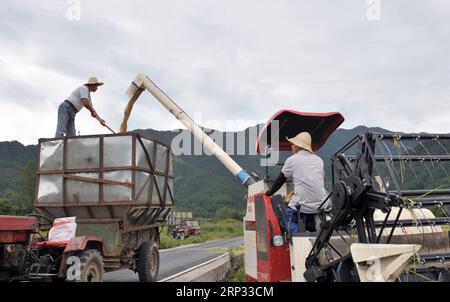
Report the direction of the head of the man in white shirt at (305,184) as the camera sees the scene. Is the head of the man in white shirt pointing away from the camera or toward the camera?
away from the camera

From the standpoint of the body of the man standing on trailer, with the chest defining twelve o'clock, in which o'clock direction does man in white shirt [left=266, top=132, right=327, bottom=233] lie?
The man in white shirt is roughly at 2 o'clock from the man standing on trailer.

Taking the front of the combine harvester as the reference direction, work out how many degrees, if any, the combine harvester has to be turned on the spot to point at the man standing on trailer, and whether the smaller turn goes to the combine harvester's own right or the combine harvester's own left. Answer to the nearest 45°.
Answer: approximately 180°

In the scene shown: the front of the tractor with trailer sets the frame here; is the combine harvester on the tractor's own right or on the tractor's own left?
on the tractor's own left

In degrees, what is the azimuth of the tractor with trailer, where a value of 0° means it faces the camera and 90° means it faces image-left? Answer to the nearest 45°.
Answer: approximately 45°

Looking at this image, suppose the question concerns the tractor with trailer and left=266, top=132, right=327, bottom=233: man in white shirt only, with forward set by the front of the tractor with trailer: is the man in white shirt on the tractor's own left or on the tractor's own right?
on the tractor's own left

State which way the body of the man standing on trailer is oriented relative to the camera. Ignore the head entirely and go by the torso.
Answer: to the viewer's right
